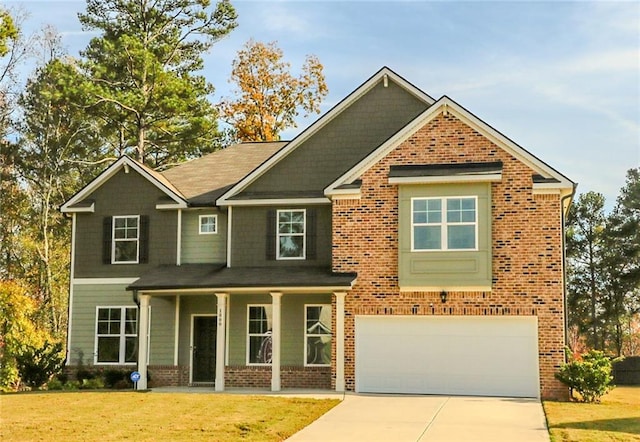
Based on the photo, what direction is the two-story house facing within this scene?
toward the camera

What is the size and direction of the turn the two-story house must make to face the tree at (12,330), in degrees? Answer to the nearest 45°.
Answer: approximately 135° to its right

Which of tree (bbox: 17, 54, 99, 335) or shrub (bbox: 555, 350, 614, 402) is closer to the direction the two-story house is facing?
the shrub

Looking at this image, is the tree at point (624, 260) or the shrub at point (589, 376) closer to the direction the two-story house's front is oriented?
the shrub

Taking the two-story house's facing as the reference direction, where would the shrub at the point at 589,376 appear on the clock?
The shrub is roughly at 10 o'clock from the two-story house.

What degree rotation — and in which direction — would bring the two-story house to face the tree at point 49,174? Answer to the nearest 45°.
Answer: approximately 135° to its right

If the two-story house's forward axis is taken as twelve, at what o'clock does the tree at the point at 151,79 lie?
The tree is roughly at 5 o'clock from the two-story house.

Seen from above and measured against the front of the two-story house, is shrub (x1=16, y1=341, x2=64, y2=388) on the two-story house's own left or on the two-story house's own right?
on the two-story house's own right

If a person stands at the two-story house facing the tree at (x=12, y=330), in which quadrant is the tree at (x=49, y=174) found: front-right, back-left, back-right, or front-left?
front-right

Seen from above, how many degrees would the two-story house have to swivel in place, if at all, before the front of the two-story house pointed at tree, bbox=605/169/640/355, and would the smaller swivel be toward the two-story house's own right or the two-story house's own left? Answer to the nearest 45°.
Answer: approximately 135° to the two-story house's own left

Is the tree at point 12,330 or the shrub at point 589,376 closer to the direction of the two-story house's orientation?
the shrub

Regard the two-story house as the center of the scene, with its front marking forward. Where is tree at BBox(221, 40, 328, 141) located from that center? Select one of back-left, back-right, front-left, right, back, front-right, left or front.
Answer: back
